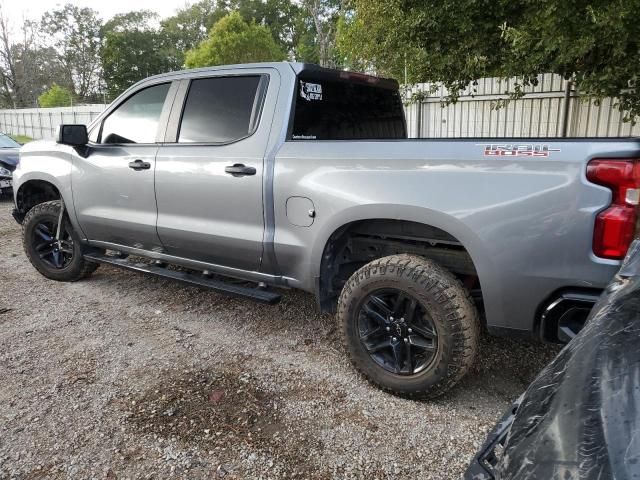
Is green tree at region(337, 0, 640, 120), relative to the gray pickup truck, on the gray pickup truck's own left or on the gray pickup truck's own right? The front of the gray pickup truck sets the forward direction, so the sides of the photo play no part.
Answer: on the gray pickup truck's own right

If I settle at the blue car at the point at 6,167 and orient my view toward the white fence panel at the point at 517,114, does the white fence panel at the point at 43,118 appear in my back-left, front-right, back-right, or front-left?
back-left

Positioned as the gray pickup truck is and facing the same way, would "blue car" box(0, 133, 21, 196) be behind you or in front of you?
in front

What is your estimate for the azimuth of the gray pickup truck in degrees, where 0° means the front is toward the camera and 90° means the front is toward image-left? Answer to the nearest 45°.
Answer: approximately 135°

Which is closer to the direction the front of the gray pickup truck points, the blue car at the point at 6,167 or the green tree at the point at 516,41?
the blue car

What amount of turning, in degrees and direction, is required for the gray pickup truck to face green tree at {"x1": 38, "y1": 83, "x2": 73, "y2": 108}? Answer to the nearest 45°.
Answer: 0° — it already faces it

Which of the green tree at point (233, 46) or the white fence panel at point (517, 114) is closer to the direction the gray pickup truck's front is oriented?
the green tree

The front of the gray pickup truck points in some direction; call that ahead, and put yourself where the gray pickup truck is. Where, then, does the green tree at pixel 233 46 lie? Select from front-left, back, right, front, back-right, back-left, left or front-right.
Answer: front-right

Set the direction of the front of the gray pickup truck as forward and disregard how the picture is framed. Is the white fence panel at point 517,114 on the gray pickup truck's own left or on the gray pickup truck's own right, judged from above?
on the gray pickup truck's own right

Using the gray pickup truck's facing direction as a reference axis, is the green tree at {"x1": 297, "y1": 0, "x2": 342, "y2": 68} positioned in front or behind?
in front

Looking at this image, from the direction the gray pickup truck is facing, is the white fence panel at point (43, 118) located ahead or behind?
ahead
